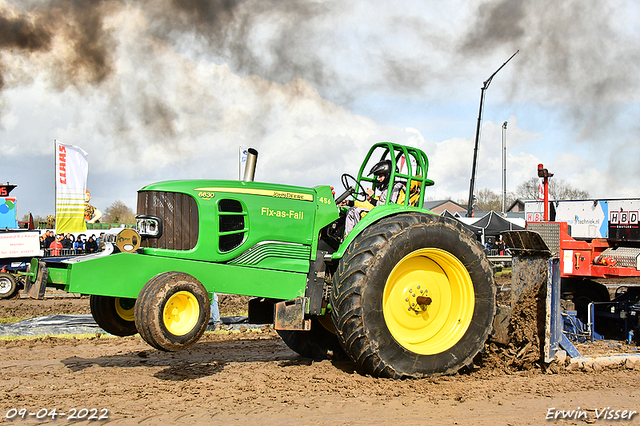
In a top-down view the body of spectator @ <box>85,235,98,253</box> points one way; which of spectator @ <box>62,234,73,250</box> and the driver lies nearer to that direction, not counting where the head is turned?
the driver

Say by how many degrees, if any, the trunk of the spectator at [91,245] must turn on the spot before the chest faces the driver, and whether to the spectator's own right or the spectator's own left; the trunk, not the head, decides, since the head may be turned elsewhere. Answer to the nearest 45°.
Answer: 0° — they already face them

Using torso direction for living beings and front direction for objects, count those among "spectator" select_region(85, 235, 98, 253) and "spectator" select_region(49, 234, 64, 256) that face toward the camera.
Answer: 2

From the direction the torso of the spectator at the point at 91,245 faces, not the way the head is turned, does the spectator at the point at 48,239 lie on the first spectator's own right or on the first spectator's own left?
on the first spectator's own right

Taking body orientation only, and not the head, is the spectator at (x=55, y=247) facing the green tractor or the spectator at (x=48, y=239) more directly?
the green tractor

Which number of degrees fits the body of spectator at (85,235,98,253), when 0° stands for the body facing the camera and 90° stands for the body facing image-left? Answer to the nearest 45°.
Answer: approximately 0°

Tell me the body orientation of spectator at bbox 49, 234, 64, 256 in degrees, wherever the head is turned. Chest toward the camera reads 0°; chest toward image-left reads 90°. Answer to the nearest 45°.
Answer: approximately 0°

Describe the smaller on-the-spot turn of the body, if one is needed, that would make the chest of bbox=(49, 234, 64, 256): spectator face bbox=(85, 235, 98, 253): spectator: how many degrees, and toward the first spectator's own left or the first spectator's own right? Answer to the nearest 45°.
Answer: approximately 135° to the first spectator's own left

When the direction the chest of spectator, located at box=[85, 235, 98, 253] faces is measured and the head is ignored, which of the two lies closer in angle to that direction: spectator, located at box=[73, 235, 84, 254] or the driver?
the driver

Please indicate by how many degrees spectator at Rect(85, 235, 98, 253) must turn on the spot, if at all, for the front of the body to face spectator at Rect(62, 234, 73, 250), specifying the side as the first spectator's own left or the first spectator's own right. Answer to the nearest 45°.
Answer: approximately 135° to the first spectator's own right
